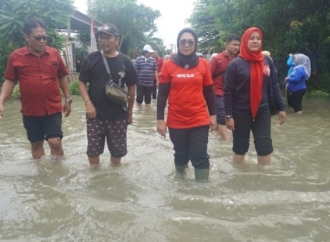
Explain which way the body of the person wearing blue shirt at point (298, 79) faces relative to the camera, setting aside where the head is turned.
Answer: to the viewer's left

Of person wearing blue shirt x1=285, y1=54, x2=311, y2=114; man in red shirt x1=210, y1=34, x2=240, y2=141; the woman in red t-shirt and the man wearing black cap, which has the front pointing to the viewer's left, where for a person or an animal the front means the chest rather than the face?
the person wearing blue shirt

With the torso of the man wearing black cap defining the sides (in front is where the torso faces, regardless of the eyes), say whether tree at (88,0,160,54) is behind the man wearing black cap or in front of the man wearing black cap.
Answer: behind

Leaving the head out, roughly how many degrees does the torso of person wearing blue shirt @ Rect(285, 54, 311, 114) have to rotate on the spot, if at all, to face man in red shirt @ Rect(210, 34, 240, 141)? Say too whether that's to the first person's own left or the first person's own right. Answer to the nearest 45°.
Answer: approximately 90° to the first person's own left

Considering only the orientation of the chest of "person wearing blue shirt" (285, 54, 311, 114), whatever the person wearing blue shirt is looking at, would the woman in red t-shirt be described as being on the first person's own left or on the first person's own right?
on the first person's own left

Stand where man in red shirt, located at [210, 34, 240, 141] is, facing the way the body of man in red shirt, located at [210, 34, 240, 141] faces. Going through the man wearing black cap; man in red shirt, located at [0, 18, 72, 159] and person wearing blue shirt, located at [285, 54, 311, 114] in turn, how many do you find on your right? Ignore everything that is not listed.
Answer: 2

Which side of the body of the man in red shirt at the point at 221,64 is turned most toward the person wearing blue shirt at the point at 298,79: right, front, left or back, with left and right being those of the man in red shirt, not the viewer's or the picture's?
left

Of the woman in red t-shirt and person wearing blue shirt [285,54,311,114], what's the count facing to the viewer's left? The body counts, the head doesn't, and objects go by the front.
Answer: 1
